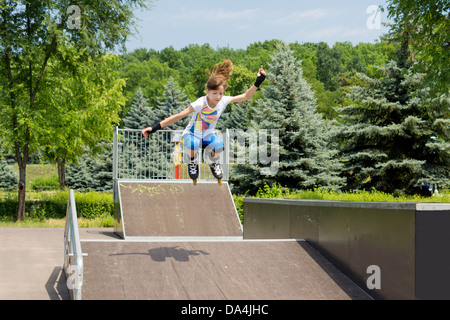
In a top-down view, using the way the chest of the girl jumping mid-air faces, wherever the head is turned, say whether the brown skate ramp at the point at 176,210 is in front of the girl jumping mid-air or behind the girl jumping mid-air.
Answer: behind

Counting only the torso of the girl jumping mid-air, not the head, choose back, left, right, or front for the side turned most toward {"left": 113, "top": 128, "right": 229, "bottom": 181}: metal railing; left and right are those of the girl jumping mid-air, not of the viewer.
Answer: back

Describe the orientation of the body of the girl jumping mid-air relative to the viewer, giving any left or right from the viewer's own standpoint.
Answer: facing the viewer

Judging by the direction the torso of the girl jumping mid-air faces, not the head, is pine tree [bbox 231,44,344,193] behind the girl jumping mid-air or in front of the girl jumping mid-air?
behind

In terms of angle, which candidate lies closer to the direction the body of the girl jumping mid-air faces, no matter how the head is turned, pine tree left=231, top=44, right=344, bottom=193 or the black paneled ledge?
the black paneled ledge

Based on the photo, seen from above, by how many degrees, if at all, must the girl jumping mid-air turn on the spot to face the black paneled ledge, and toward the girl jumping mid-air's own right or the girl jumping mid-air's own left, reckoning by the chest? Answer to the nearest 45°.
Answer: approximately 45° to the girl jumping mid-air's own left

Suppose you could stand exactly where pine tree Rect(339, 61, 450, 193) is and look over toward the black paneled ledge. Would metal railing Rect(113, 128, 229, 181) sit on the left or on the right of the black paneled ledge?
right
